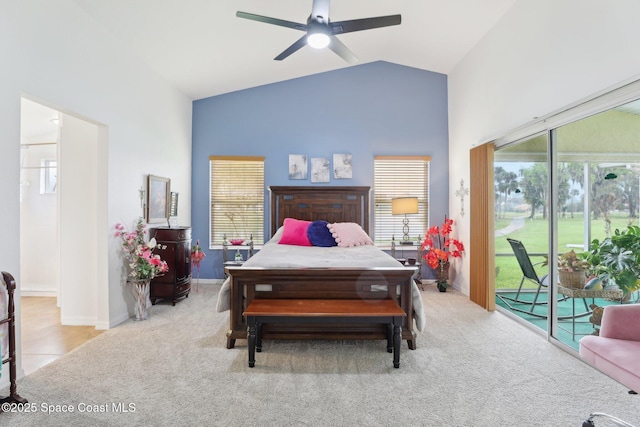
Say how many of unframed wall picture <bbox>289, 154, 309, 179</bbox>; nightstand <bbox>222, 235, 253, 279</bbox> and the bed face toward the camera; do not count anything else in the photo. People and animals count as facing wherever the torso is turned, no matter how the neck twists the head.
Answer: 3

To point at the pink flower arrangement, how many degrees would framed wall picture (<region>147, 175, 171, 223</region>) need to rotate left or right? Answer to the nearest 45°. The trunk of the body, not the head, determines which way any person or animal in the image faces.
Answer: approximately 45° to its right

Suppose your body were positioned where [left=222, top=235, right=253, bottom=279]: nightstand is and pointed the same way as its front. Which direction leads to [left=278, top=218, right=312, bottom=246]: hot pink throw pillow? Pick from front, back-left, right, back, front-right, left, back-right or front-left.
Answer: front-left

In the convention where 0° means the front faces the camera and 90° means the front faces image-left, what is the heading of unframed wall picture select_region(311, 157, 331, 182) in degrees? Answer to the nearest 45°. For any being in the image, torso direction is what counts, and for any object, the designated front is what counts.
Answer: approximately 0°

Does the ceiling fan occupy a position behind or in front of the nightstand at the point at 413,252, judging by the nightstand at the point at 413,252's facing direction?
in front

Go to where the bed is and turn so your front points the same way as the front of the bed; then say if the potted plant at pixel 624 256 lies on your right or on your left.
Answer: on your left

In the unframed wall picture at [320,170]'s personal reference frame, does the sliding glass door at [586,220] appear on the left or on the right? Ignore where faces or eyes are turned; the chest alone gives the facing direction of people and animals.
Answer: on its left

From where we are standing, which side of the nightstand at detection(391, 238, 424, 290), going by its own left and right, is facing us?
front

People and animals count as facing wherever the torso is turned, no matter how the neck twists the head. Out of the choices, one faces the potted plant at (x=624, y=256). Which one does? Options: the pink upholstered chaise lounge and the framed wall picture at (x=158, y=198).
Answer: the framed wall picture

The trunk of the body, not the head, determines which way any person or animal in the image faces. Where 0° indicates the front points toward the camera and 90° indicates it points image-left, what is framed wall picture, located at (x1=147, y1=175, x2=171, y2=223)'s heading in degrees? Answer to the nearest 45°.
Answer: approximately 315°

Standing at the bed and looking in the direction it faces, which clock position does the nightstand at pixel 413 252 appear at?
The nightstand is roughly at 7 o'clock from the bed.

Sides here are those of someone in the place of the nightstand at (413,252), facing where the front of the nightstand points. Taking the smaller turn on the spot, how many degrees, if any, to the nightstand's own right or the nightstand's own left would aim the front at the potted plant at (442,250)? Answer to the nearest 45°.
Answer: approximately 45° to the nightstand's own left

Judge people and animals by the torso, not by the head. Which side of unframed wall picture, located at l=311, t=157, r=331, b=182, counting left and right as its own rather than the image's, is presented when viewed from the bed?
front

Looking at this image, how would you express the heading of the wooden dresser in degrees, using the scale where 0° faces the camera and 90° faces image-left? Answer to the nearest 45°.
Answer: approximately 315°
